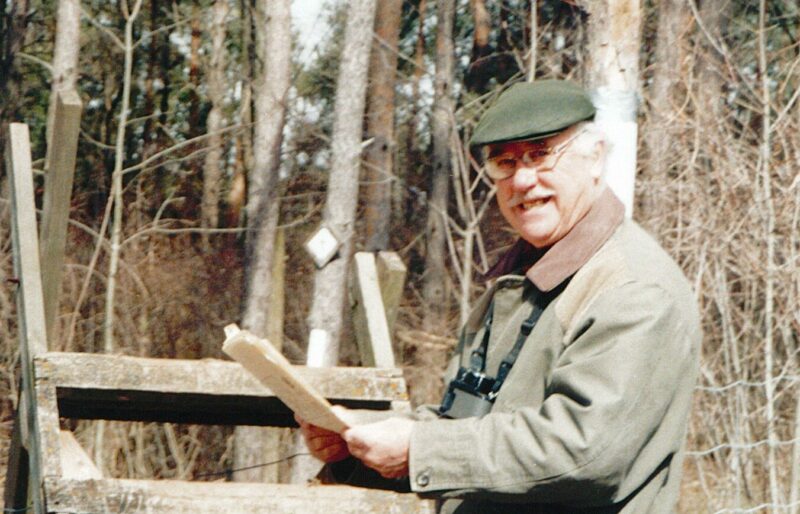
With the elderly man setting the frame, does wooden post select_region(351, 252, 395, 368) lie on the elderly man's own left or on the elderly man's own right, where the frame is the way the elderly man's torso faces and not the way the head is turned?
on the elderly man's own right

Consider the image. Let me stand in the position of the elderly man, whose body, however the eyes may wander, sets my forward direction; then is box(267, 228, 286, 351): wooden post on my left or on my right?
on my right

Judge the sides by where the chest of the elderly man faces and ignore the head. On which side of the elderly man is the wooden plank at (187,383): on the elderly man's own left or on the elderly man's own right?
on the elderly man's own right

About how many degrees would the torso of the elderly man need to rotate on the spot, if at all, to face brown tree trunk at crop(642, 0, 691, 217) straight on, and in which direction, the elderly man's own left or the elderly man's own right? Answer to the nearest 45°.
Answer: approximately 135° to the elderly man's own right

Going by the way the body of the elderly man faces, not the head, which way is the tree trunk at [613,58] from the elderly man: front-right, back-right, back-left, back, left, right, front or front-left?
back-right

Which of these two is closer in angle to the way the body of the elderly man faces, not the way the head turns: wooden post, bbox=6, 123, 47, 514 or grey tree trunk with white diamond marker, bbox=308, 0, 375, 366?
the wooden post

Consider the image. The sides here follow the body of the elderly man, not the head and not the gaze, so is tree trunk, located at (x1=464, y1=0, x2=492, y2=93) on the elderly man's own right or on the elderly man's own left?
on the elderly man's own right

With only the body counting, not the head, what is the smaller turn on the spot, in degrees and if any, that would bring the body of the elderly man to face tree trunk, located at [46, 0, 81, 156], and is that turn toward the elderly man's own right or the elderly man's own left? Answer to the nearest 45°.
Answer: approximately 90° to the elderly man's own right

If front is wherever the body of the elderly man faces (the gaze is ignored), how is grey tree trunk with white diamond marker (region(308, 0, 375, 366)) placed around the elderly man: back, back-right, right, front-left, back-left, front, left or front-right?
back-right
